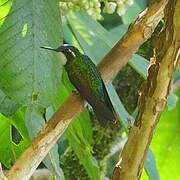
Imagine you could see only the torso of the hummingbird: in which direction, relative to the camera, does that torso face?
to the viewer's left
